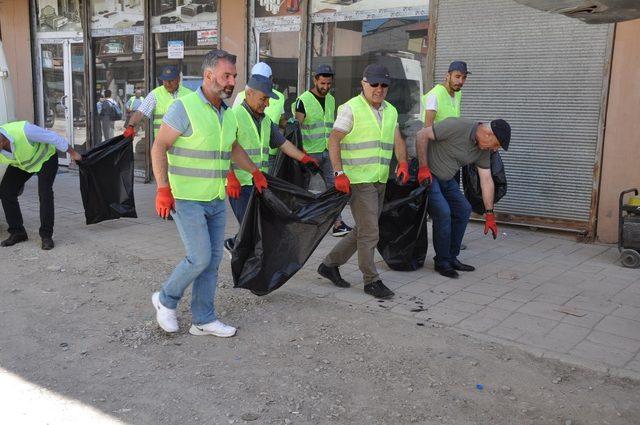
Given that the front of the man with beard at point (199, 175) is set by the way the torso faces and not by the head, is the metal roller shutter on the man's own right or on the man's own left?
on the man's own left

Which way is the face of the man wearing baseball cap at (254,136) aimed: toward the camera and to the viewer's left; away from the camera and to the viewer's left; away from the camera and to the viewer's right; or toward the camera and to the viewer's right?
toward the camera and to the viewer's right

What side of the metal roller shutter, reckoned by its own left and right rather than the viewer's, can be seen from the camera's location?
front

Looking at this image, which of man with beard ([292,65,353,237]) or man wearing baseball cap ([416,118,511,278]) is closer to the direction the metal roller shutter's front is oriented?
the man wearing baseball cap

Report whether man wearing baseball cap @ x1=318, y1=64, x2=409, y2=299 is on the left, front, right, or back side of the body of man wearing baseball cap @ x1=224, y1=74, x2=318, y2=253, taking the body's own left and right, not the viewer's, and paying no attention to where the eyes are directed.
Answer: front

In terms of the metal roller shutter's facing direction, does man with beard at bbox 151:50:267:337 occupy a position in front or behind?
in front

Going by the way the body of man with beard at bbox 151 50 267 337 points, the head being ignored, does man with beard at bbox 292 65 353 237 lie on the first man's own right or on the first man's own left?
on the first man's own left

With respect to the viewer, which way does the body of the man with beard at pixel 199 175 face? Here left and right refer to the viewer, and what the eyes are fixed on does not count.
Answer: facing the viewer and to the right of the viewer

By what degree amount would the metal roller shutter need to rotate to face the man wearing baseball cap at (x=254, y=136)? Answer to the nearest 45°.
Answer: approximately 45° to its right

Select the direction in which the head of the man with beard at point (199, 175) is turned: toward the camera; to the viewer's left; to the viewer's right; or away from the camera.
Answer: to the viewer's right

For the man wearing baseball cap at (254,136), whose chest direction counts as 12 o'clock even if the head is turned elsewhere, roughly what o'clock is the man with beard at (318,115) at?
The man with beard is roughly at 8 o'clock from the man wearing baseball cap.

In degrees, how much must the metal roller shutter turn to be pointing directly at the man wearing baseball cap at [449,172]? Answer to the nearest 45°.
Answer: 0° — it already faces them

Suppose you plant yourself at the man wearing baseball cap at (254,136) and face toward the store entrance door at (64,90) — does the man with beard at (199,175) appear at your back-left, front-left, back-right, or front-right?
back-left
